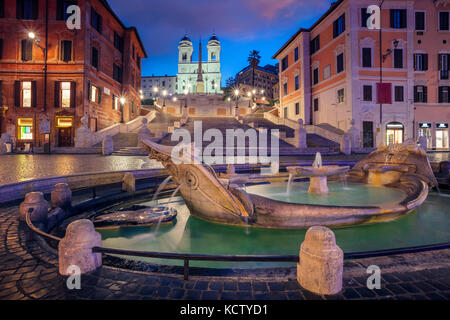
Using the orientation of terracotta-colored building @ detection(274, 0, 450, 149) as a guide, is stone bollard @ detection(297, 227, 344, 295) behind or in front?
in front

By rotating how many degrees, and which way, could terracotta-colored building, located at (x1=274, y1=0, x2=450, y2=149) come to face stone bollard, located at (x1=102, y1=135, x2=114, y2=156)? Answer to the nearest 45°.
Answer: approximately 45° to its right

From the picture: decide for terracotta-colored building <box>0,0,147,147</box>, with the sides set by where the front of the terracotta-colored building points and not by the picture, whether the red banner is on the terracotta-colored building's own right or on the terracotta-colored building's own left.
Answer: on the terracotta-colored building's own left

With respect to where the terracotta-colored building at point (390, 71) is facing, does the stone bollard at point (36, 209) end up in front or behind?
in front

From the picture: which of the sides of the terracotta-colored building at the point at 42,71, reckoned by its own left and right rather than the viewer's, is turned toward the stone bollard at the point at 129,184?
front

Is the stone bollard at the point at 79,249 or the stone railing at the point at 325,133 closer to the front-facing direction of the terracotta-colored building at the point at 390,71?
the stone bollard

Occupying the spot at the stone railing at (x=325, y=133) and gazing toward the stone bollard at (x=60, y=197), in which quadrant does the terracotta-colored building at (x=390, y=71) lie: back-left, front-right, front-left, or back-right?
back-left

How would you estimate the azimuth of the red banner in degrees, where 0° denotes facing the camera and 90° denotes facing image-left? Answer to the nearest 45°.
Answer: approximately 0°

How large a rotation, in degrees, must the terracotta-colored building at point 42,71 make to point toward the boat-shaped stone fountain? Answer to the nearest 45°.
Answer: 0° — it already faces it

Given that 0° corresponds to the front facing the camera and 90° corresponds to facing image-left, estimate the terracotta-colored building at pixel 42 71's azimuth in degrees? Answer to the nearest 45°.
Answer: approximately 0°
